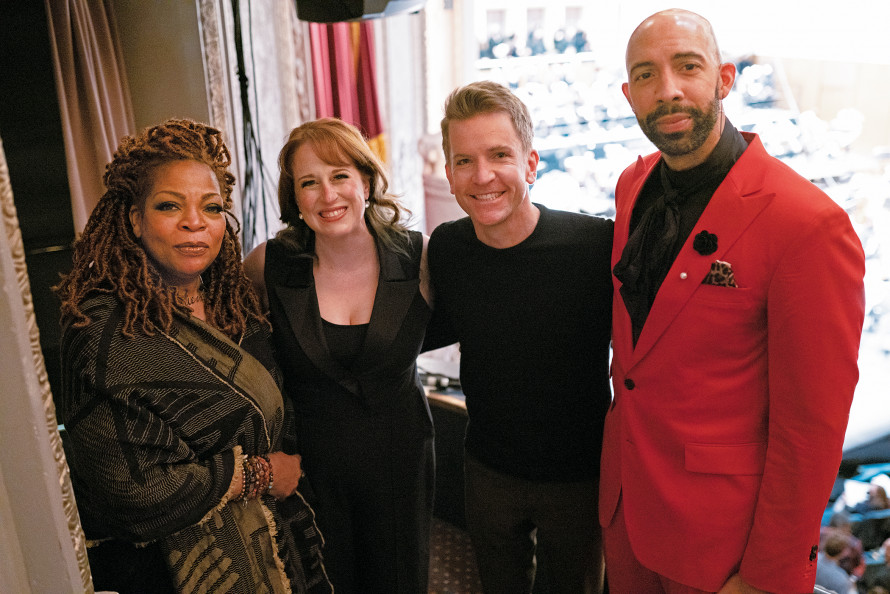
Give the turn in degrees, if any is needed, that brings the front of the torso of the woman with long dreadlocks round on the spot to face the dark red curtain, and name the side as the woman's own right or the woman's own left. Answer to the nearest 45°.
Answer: approximately 135° to the woman's own left

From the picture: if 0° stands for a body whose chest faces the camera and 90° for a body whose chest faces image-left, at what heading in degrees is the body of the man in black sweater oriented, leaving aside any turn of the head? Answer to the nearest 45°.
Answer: approximately 0°

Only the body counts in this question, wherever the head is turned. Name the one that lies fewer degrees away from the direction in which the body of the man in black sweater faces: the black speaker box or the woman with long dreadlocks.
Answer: the woman with long dreadlocks

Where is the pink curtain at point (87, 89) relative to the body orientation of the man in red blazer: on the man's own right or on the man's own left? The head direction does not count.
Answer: on the man's own right

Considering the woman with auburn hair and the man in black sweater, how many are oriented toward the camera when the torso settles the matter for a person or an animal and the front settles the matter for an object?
2

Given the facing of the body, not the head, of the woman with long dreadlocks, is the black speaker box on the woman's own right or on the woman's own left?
on the woman's own left

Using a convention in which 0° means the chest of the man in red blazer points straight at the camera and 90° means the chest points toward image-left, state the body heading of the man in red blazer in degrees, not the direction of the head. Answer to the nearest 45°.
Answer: approximately 45°

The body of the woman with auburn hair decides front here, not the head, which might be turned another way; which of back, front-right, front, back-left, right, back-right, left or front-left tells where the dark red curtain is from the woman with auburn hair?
back
